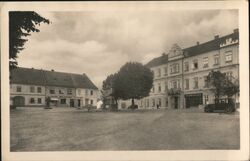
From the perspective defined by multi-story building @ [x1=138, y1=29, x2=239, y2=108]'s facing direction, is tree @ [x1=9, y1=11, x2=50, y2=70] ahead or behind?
ahead

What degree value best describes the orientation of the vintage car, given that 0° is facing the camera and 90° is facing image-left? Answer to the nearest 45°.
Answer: approximately 90°

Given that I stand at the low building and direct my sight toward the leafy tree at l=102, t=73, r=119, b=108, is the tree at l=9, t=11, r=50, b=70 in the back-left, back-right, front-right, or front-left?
back-right

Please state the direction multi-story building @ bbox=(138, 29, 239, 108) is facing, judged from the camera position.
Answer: facing the viewer and to the left of the viewer
